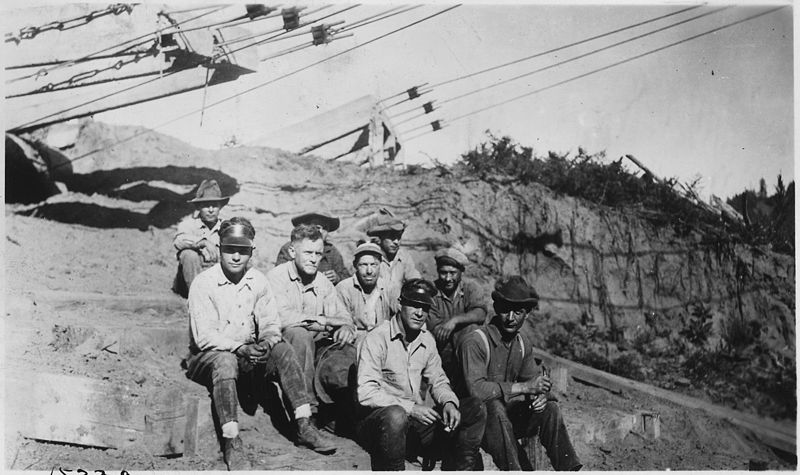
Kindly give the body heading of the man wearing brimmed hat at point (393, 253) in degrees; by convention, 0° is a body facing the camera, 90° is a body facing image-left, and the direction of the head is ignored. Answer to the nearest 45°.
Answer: approximately 0°

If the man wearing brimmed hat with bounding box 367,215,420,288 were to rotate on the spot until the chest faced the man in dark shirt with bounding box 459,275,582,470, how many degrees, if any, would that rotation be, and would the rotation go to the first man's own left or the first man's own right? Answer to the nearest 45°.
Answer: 0° — they already face them

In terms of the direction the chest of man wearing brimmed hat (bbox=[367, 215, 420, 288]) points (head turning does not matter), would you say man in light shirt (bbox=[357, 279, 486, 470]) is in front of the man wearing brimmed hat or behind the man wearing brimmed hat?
in front

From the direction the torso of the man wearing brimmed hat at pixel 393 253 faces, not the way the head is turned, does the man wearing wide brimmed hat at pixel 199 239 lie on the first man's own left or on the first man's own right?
on the first man's own right

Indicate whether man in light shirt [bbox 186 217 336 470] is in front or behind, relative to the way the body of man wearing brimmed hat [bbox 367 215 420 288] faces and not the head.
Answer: in front

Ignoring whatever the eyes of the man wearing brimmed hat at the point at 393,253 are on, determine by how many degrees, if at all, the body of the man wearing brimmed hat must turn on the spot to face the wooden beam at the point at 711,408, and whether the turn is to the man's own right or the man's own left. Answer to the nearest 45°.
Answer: approximately 90° to the man's own left

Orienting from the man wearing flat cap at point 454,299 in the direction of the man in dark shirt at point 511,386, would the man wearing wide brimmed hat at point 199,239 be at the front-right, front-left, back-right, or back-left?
back-right
